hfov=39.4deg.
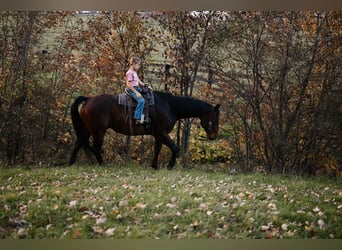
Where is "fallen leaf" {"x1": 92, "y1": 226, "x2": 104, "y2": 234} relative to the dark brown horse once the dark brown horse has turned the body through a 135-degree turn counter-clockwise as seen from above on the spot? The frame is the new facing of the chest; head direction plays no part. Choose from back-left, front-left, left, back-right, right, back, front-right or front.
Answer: back-left

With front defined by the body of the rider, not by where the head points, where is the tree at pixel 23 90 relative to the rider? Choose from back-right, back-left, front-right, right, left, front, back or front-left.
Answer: back

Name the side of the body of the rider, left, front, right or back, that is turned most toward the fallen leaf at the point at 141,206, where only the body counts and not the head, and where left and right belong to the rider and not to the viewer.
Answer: right

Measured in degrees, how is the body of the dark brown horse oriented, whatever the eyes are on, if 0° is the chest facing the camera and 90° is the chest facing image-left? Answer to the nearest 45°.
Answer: approximately 270°

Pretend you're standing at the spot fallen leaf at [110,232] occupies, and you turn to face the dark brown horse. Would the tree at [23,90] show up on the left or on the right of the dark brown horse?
left

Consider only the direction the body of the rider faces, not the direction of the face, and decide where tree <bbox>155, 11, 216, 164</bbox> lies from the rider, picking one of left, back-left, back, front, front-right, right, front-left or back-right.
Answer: front-left

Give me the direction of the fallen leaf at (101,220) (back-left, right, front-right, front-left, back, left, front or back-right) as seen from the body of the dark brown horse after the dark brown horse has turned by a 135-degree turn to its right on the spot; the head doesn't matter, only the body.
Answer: front-left

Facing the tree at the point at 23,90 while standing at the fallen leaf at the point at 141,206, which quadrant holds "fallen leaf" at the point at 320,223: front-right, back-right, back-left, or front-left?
back-right

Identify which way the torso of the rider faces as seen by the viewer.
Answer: to the viewer's right

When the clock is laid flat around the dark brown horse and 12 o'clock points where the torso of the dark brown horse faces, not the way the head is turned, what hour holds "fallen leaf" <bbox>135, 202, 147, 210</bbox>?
The fallen leaf is roughly at 3 o'clock from the dark brown horse.

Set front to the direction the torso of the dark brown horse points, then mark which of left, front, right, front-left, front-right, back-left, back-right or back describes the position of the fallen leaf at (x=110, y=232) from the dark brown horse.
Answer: right

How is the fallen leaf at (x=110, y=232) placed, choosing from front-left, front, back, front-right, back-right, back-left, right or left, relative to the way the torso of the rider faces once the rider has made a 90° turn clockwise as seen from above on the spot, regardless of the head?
front

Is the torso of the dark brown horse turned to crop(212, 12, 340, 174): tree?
yes

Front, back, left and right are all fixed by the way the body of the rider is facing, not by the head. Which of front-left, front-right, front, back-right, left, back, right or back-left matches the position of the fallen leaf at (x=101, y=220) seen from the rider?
right
